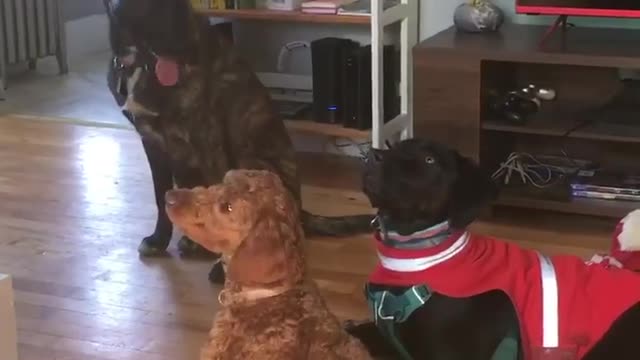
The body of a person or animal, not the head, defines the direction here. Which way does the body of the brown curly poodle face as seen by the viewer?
to the viewer's left

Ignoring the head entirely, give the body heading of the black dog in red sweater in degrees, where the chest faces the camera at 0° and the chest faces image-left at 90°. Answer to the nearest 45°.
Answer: approximately 90°

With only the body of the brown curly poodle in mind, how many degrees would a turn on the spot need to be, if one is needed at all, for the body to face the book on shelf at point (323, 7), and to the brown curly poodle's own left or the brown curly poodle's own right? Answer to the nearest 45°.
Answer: approximately 90° to the brown curly poodle's own right

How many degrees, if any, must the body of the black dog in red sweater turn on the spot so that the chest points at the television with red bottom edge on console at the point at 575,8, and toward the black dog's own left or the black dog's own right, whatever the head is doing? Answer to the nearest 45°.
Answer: approximately 90° to the black dog's own right

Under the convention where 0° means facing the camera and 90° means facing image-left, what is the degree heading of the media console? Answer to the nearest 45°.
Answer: approximately 0°

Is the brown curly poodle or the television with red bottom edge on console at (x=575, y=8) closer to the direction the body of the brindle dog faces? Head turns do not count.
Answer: the brown curly poodle

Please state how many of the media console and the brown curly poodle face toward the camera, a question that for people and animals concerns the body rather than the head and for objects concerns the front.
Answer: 1

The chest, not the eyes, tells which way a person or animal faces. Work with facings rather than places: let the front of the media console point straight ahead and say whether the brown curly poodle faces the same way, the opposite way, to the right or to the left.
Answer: to the right

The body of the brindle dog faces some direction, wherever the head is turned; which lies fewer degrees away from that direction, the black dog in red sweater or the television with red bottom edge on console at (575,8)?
the black dog in red sweater
